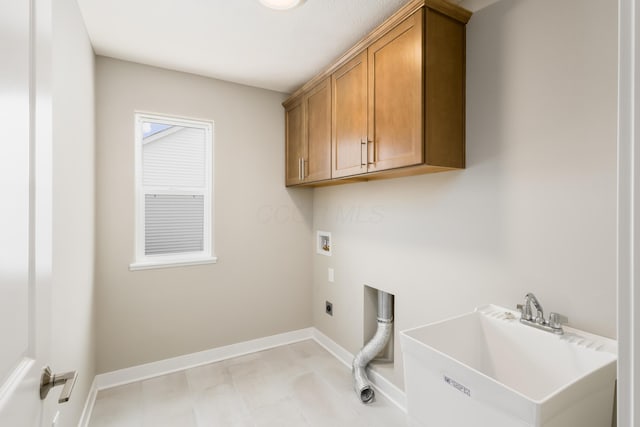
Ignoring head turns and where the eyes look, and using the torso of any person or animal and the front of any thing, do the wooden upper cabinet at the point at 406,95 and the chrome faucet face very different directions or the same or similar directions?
same or similar directions

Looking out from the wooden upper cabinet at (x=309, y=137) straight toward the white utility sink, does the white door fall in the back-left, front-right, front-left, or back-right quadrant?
front-right

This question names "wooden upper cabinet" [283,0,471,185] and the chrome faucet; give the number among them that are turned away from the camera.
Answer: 0

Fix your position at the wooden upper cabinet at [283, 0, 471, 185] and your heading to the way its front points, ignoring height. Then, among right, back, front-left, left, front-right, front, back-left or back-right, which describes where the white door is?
front

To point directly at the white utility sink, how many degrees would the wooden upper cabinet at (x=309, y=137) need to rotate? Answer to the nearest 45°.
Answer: approximately 90° to its left

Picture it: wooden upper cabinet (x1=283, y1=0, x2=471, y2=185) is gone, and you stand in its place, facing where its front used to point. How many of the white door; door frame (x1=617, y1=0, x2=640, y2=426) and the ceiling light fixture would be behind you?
0

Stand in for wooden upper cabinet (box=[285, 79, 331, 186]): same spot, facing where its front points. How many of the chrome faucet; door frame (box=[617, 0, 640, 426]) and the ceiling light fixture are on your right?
0

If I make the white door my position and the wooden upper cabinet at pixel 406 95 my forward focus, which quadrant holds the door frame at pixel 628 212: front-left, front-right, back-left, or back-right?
front-right

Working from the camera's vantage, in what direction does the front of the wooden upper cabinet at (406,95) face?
facing the viewer and to the left of the viewer

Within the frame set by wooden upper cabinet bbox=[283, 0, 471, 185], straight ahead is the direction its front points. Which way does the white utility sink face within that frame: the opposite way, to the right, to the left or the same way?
the same way

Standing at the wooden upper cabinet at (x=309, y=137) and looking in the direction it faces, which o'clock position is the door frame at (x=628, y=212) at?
The door frame is roughly at 10 o'clock from the wooden upper cabinet.

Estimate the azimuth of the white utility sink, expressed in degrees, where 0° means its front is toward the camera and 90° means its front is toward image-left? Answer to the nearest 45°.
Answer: approximately 45°

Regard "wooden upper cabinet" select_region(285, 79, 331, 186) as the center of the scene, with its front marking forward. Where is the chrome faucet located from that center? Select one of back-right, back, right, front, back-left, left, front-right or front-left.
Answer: left
